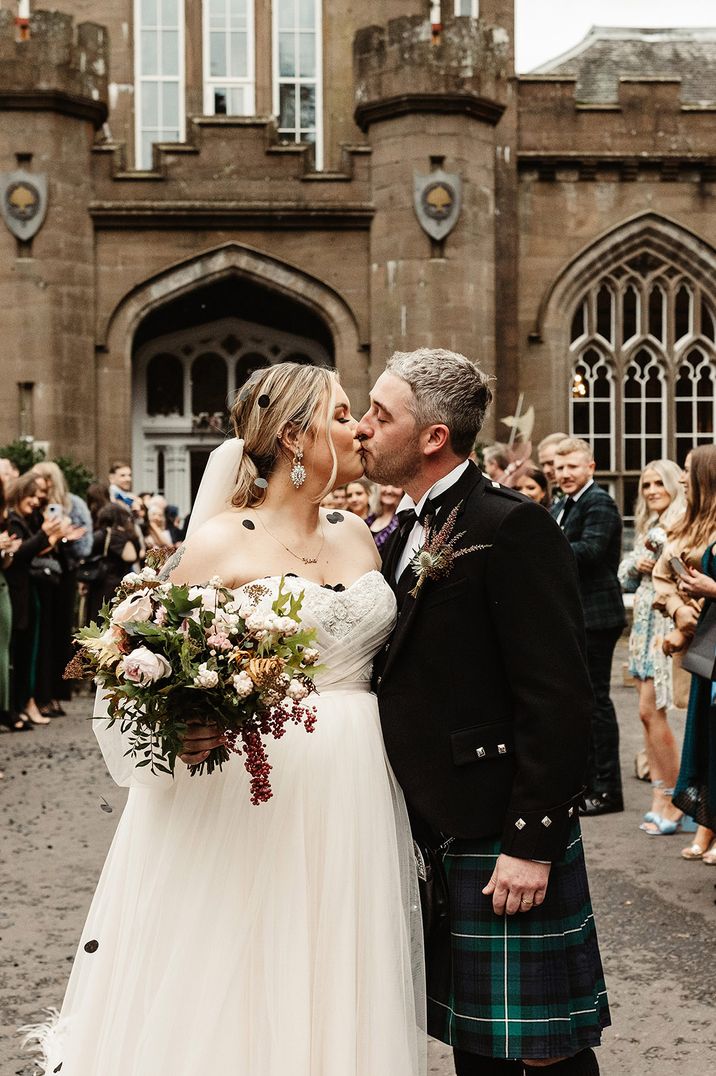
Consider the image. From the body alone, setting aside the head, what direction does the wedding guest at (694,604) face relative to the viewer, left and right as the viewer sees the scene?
facing to the left of the viewer

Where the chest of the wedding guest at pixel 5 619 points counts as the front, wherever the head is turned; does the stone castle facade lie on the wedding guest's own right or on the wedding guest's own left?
on the wedding guest's own left

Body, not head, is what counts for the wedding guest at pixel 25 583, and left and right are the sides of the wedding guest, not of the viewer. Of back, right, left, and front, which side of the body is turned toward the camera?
right

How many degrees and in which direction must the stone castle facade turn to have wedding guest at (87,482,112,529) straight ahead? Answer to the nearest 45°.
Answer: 0° — it already faces them

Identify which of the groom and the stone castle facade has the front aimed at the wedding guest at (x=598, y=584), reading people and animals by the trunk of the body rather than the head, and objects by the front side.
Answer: the stone castle facade

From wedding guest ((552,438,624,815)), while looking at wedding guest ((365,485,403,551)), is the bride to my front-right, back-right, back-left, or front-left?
back-left

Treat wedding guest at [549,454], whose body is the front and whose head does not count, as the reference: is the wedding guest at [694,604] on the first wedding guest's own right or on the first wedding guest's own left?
on the first wedding guest's own left

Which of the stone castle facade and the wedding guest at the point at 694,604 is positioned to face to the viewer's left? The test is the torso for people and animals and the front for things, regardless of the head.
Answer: the wedding guest

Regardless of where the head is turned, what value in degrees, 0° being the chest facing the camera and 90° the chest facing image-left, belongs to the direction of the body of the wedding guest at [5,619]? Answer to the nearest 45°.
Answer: approximately 270°

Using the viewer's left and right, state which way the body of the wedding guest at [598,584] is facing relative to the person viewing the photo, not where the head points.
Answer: facing to the left of the viewer

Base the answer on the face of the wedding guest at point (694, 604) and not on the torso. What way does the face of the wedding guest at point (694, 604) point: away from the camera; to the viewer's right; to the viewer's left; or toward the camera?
to the viewer's left

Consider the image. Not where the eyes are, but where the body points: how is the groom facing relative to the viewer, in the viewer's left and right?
facing to the left of the viewer

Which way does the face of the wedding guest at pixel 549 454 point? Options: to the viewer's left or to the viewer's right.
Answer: to the viewer's left

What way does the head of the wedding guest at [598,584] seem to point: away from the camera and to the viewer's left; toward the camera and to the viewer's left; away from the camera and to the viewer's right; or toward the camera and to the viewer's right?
toward the camera and to the viewer's left
